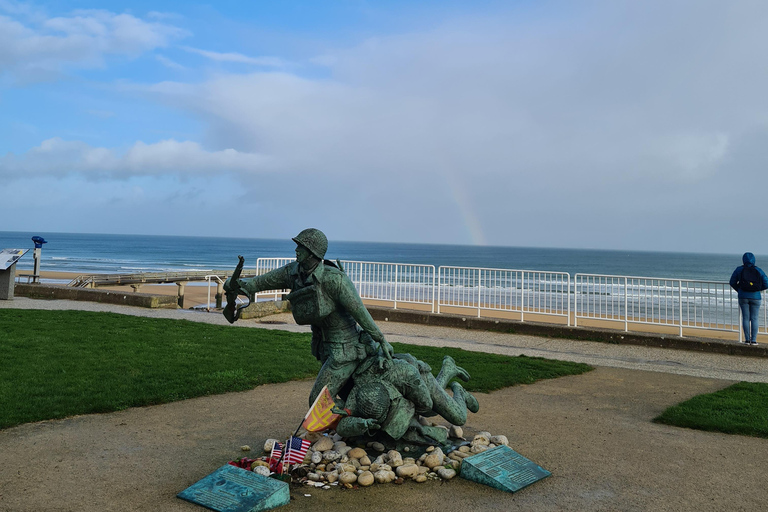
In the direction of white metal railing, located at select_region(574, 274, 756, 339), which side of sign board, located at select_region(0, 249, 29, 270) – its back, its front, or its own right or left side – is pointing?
left

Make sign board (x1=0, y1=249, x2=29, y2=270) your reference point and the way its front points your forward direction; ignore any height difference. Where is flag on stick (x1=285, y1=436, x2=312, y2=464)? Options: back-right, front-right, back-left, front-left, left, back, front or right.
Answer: front-left

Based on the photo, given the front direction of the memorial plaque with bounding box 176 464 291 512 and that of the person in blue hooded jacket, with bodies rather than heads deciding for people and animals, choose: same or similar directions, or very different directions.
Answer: very different directions

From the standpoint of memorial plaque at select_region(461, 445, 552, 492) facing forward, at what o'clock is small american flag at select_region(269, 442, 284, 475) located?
The small american flag is roughly at 4 o'clock from the memorial plaque.

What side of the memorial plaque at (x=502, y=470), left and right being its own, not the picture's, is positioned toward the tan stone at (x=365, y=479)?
right

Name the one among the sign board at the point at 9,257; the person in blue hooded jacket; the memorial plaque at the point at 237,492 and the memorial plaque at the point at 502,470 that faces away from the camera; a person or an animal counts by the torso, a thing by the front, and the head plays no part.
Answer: the person in blue hooded jacket

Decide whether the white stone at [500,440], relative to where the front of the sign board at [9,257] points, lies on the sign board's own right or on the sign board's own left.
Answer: on the sign board's own left

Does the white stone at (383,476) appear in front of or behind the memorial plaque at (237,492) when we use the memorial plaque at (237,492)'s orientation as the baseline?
behind

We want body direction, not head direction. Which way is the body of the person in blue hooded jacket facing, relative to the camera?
away from the camera

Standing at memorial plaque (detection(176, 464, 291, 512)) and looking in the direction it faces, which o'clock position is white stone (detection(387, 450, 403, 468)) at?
The white stone is roughly at 7 o'clock from the memorial plaque.

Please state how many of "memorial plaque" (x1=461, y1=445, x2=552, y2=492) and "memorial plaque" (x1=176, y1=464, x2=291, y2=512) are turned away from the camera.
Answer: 0

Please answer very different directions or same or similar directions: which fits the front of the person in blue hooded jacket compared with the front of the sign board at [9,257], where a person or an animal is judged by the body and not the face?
very different directions

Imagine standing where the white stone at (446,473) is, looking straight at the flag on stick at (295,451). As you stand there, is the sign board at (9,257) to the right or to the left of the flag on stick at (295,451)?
right

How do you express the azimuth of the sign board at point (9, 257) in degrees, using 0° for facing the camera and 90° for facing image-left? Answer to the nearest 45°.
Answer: approximately 45°

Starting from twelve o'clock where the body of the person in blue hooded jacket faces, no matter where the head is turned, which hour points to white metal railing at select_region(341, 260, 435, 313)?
The white metal railing is roughly at 9 o'clock from the person in blue hooded jacket.
